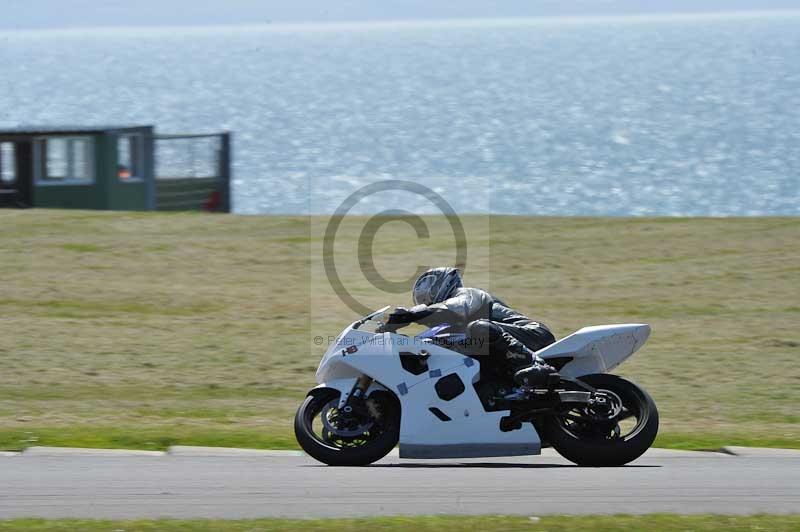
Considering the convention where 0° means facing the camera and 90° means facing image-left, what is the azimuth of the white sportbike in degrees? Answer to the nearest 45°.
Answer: approximately 90°

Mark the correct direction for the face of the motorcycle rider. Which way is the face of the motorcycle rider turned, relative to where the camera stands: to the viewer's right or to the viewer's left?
to the viewer's left

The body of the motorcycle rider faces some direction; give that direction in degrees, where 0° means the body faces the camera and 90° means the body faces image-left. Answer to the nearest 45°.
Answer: approximately 90°
